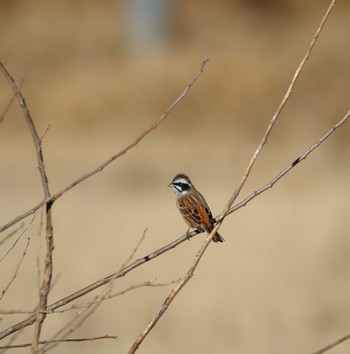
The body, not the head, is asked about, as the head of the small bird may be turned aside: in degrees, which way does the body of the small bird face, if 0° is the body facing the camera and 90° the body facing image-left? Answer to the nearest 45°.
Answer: approximately 135°
